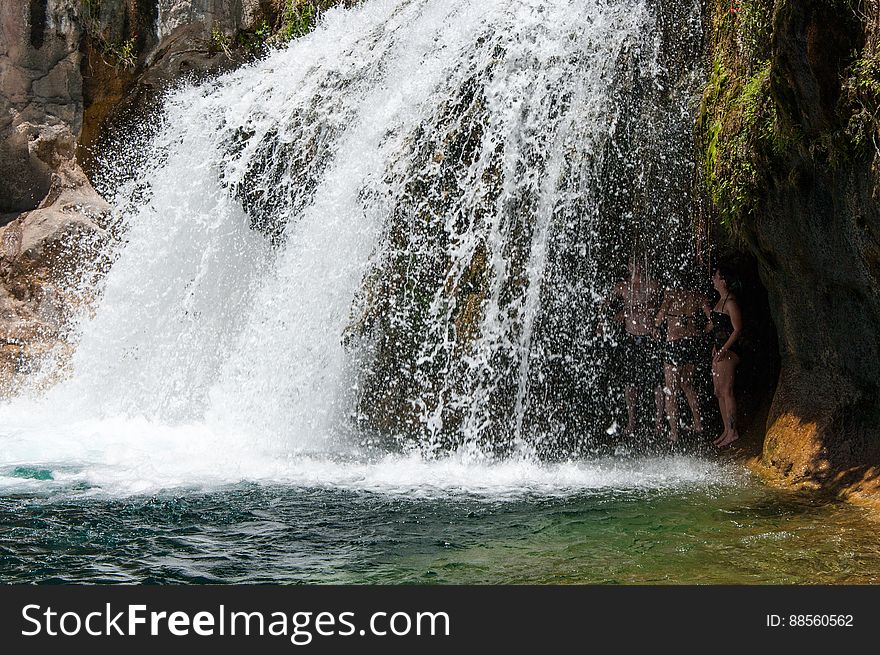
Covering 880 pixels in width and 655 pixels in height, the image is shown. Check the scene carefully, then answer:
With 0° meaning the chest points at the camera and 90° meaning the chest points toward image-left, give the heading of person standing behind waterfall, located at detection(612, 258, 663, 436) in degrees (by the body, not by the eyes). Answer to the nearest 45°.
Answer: approximately 0°
